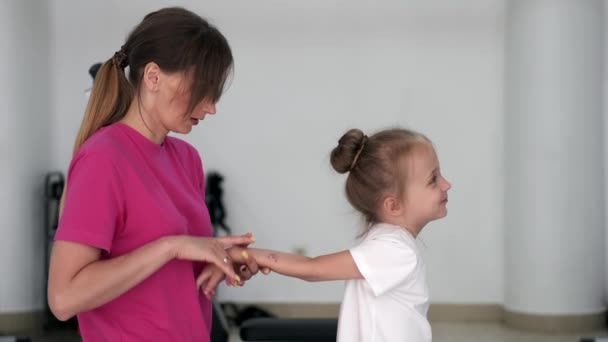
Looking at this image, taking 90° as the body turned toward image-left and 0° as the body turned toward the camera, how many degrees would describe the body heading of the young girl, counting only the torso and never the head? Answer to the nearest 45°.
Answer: approximately 270°

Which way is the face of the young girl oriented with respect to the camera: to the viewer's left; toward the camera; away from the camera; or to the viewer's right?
to the viewer's right
